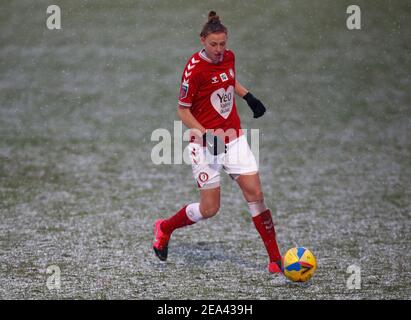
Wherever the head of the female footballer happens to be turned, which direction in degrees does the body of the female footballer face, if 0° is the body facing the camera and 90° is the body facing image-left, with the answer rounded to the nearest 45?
approximately 315°
